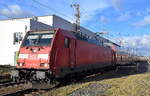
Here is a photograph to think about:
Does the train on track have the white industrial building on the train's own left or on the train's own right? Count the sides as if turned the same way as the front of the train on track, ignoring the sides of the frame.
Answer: on the train's own right

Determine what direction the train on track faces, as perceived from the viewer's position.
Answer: facing the viewer and to the left of the viewer
